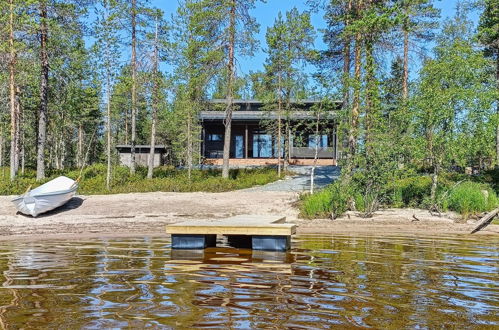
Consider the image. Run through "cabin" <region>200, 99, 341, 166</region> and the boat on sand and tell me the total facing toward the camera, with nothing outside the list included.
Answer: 1

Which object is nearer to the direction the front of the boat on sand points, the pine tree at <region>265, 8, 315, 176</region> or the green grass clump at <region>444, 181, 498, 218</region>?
the pine tree

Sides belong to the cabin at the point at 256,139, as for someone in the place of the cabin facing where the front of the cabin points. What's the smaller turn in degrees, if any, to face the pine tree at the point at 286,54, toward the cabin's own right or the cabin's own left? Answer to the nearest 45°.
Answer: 0° — it already faces it

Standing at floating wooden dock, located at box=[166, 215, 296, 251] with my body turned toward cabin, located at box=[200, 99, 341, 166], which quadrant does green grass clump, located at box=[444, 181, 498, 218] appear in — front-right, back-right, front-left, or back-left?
front-right

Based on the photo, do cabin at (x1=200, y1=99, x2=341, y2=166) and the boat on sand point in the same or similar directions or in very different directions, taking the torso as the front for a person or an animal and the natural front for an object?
very different directions

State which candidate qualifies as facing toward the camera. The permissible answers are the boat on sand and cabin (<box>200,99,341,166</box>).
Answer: the cabin

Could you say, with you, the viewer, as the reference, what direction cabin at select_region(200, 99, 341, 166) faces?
facing the viewer

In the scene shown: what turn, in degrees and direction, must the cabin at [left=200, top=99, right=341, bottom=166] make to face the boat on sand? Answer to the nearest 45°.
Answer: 0° — it already faces it

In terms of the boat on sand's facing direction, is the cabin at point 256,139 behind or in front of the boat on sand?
in front

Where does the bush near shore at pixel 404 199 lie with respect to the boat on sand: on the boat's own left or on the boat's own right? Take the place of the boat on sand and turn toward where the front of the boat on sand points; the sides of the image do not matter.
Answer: on the boat's own right

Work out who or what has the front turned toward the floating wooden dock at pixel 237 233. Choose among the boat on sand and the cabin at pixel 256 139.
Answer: the cabin

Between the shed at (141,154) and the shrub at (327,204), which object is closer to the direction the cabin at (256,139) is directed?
the shrub

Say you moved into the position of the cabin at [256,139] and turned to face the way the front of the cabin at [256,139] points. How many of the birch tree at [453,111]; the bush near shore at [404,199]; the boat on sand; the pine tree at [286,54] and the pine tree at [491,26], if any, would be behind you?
0

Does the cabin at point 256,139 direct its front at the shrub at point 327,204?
yes

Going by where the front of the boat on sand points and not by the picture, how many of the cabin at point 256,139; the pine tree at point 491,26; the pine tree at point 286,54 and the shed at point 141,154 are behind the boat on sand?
0
